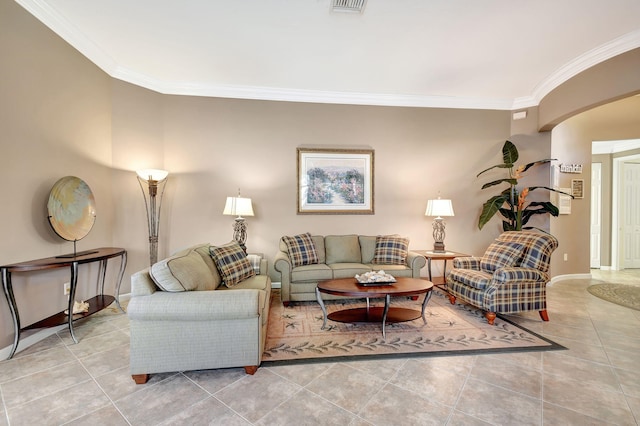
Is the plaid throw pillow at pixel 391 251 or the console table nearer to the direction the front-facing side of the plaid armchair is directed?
the console table

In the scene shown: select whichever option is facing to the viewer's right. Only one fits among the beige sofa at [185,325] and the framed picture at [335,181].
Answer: the beige sofa

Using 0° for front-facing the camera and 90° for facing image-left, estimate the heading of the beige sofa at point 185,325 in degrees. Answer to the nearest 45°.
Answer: approximately 270°

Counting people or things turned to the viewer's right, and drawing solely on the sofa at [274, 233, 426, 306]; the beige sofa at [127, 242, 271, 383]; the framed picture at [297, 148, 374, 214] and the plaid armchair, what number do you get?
1

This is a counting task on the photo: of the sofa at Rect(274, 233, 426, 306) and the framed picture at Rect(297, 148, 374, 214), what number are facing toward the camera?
2

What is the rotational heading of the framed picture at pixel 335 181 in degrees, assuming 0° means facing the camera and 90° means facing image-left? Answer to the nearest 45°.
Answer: approximately 0°

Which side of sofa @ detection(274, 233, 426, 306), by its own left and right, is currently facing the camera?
front

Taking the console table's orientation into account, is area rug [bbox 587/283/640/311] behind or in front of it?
in front

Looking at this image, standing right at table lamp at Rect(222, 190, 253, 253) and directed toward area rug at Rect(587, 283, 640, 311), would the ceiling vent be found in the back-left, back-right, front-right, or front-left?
front-right

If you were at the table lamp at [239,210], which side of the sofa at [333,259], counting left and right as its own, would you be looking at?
right

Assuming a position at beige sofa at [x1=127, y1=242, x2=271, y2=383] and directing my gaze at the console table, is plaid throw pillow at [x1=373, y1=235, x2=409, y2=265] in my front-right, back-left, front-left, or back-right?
back-right

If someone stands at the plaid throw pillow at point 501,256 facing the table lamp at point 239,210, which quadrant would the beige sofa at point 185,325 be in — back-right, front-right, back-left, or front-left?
front-left

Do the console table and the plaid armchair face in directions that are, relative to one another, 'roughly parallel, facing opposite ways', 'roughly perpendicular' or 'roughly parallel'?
roughly parallel, facing opposite ways

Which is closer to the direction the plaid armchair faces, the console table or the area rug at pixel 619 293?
the console table
